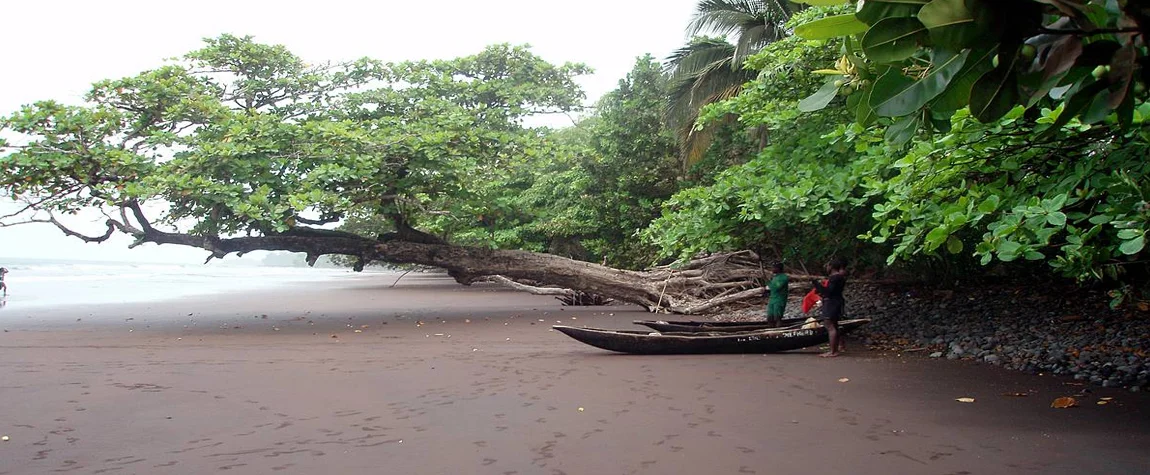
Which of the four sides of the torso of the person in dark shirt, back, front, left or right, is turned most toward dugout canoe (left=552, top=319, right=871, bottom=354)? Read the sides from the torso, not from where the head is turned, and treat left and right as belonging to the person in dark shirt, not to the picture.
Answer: front

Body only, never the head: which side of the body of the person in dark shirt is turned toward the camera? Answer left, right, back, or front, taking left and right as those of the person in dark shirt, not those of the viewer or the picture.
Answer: left

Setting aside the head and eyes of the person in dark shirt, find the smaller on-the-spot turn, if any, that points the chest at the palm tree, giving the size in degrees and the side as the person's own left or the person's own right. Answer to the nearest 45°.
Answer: approximately 90° to the person's own right

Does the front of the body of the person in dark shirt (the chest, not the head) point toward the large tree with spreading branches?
yes
